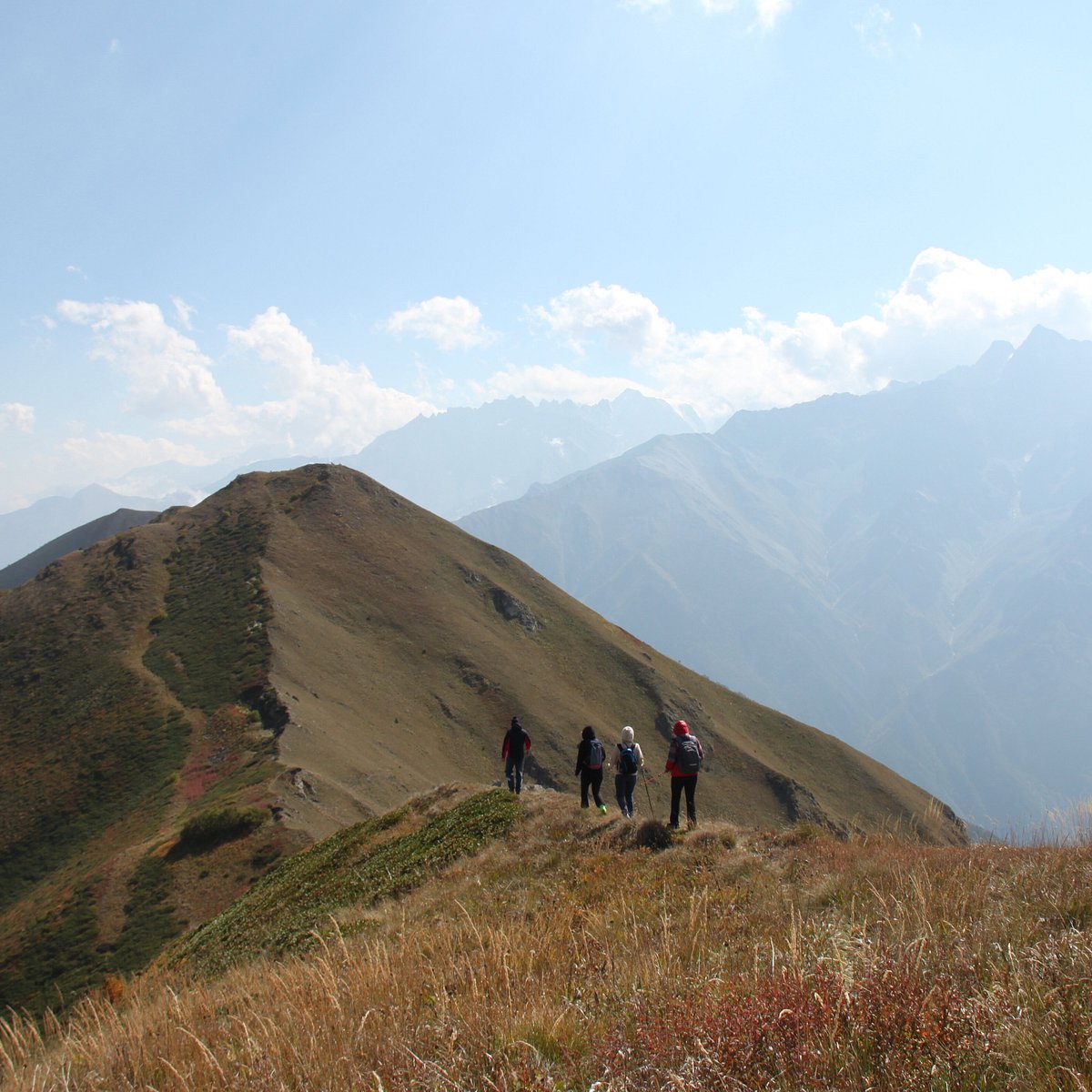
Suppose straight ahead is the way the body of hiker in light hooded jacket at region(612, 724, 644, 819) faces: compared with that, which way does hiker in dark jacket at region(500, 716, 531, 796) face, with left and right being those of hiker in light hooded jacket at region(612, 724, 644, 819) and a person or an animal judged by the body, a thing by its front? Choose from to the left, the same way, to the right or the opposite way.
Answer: the same way

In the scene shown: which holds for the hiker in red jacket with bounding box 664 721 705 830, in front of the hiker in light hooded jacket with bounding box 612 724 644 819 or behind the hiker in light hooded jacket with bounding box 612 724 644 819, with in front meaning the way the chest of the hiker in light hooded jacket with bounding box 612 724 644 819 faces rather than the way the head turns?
behind

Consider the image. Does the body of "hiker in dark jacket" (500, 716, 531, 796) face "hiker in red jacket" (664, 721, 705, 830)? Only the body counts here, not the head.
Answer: no

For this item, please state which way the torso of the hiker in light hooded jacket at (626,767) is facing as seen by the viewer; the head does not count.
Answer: away from the camera

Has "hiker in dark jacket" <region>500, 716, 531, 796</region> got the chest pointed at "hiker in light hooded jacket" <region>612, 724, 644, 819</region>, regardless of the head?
no

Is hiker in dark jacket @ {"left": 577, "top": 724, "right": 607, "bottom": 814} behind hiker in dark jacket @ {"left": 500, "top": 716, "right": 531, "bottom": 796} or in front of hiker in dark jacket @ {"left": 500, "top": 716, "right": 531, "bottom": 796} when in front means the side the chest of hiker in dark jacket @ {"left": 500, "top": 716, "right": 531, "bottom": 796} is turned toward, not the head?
behind

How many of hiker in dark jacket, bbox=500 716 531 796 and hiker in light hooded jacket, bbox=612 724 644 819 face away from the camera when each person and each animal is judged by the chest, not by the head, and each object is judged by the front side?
2

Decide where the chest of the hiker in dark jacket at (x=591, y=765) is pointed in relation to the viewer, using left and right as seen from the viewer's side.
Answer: facing away from the viewer and to the left of the viewer

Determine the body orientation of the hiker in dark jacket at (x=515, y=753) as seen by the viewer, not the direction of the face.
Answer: away from the camera

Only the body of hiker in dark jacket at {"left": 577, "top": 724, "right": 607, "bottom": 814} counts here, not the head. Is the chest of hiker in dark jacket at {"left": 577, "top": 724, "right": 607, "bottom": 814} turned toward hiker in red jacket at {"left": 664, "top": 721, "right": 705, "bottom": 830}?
no
